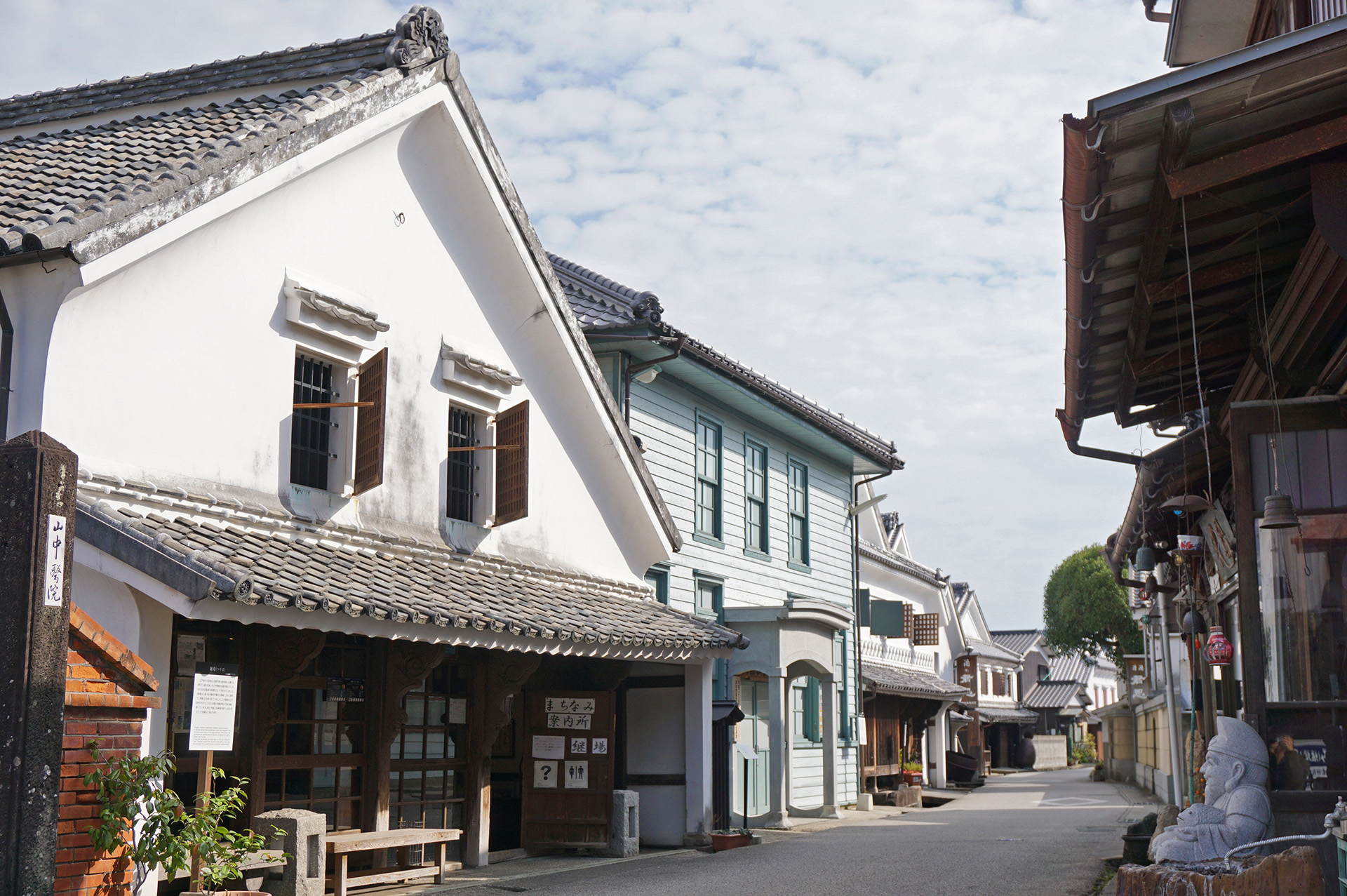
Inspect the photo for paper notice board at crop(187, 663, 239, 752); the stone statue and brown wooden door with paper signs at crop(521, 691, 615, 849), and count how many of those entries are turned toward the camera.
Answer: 2

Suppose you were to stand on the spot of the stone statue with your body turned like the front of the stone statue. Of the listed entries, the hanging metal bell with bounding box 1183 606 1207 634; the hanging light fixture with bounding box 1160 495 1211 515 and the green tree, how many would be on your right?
3

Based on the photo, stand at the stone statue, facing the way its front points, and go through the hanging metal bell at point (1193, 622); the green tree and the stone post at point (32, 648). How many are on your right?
2

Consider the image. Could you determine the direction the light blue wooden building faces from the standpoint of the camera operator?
facing the viewer and to the right of the viewer

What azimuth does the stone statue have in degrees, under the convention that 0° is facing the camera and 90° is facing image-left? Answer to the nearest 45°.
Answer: approximately 90°

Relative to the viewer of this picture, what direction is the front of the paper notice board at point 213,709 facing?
facing the viewer

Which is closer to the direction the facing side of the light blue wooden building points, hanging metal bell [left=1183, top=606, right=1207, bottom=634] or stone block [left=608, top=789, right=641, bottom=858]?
the hanging metal bell

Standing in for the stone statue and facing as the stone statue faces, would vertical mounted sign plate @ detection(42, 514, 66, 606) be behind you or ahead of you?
ahead

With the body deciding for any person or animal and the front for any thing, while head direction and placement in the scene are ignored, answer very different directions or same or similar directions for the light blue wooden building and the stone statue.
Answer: very different directions
